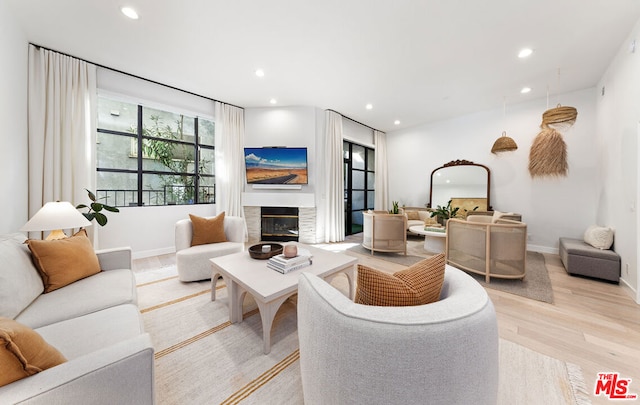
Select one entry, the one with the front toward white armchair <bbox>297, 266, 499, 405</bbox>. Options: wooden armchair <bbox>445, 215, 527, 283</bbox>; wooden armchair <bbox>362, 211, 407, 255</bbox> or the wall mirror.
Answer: the wall mirror

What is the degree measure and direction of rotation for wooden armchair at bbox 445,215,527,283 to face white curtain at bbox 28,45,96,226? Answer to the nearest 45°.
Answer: approximately 90° to its left

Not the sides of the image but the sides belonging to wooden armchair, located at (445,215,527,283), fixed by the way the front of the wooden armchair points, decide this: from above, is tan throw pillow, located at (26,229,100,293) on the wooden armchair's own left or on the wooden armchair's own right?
on the wooden armchair's own left

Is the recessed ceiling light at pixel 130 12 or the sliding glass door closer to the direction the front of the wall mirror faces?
the recessed ceiling light

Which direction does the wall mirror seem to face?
toward the camera

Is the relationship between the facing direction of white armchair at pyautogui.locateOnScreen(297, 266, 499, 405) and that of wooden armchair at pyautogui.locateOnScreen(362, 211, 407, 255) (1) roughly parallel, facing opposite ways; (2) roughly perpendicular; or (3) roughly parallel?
roughly perpendicular

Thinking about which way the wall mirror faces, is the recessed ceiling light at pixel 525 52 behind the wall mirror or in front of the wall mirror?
in front

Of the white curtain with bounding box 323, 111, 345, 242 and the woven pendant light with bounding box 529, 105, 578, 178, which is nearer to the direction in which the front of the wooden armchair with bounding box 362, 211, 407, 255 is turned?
the woven pendant light

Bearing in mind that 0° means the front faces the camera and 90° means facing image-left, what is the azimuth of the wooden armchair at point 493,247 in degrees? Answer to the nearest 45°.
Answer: approximately 135°

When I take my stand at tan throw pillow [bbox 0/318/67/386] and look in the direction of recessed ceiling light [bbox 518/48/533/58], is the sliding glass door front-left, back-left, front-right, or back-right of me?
front-left

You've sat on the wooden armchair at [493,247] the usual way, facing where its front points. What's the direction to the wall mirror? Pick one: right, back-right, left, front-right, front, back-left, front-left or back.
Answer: front-right

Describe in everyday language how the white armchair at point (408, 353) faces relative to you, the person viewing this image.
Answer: facing away from the viewer and to the left of the viewer
